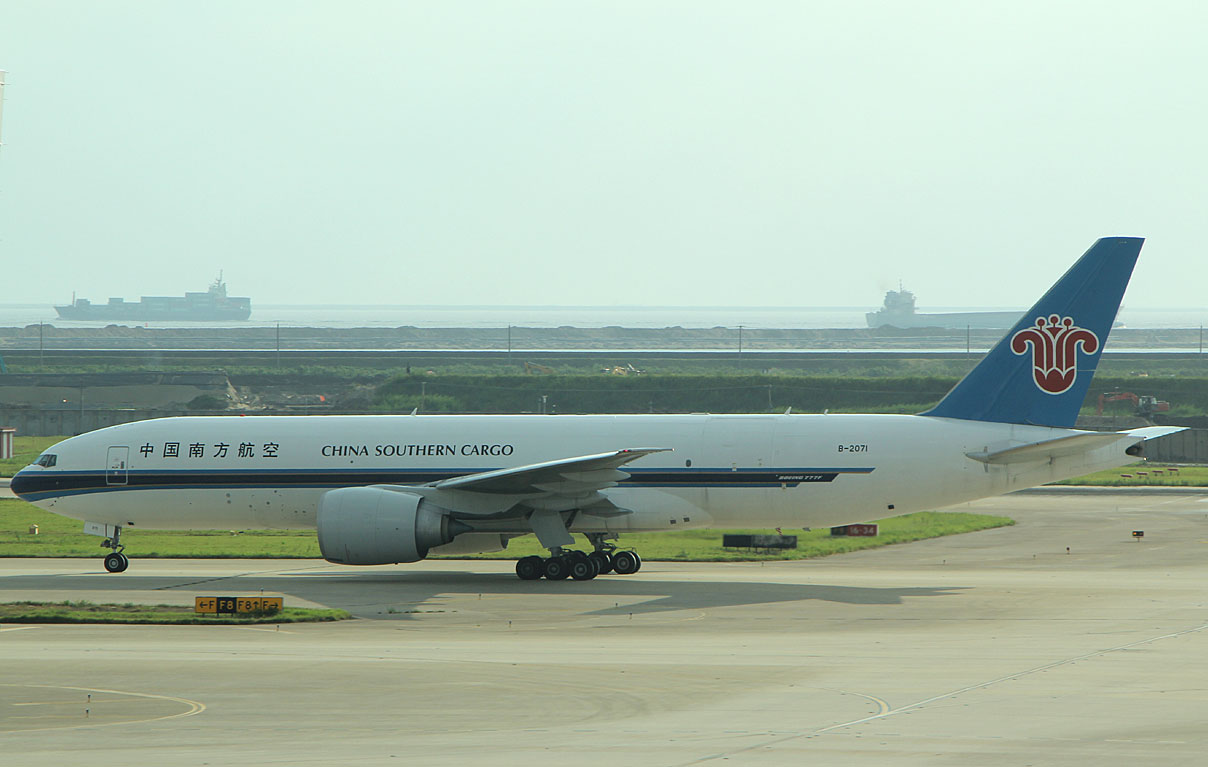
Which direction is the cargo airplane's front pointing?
to the viewer's left
